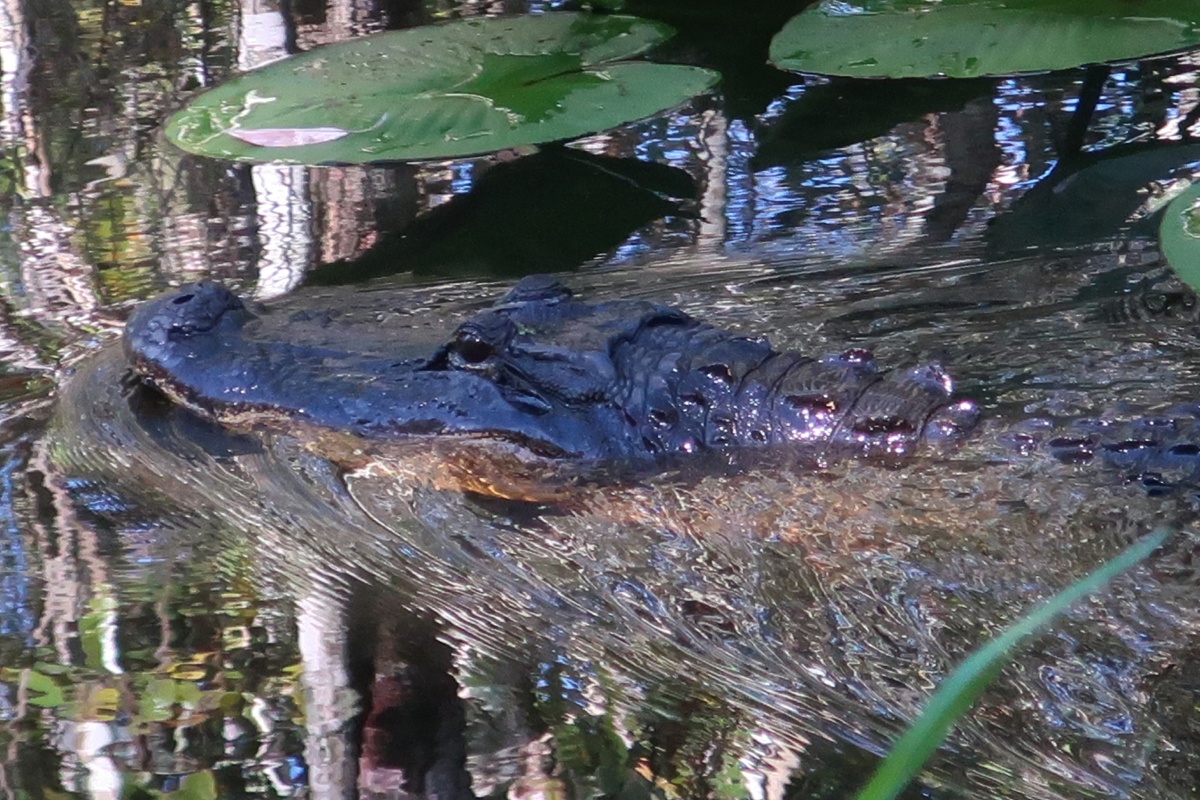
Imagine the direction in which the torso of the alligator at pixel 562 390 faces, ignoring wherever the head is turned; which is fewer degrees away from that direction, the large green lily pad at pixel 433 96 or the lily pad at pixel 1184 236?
the large green lily pad

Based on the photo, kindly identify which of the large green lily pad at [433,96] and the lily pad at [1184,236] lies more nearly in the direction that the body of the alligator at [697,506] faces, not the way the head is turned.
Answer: the large green lily pad

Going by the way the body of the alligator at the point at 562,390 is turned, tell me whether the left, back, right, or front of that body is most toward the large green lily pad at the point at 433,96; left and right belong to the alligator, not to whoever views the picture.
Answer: right

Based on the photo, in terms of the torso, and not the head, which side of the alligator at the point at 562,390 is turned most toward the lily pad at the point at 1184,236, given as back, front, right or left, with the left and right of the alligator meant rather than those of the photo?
back

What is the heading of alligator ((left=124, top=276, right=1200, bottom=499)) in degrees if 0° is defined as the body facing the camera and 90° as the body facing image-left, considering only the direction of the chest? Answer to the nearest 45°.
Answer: approximately 90°
